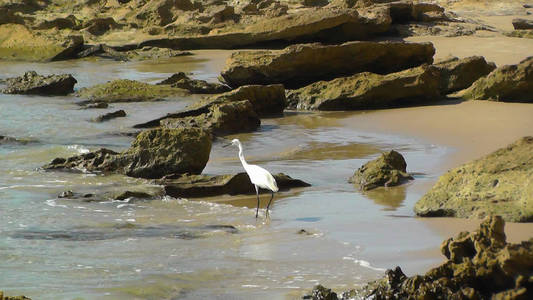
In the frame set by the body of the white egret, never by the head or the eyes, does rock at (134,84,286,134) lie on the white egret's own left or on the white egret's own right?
on the white egret's own right

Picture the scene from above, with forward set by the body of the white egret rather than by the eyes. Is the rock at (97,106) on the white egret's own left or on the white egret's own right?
on the white egret's own right

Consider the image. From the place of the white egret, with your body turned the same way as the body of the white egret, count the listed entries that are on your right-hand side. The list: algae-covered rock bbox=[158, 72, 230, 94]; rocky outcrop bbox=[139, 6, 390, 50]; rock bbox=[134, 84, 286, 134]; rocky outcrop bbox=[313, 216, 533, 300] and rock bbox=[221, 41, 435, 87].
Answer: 4

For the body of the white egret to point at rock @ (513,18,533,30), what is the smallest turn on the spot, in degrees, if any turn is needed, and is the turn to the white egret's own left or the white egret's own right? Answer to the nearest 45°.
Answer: approximately 135° to the white egret's own right

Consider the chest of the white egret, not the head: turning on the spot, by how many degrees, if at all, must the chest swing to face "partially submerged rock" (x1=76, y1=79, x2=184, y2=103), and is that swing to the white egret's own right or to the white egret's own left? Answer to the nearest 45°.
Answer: approximately 90° to the white egret's own right

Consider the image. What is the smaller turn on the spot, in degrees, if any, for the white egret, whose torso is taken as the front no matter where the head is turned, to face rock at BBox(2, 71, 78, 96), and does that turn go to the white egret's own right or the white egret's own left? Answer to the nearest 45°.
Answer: approximately 45° to the white egret's own right

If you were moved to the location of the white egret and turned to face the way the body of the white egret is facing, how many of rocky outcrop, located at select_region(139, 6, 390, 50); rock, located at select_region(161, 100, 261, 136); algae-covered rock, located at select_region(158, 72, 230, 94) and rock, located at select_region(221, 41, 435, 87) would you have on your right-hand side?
4

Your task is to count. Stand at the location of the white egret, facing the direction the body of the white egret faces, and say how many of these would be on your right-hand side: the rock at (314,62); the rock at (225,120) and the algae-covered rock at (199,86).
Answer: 3

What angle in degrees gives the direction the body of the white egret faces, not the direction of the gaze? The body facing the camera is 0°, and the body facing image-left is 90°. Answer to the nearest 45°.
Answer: approximately 90°

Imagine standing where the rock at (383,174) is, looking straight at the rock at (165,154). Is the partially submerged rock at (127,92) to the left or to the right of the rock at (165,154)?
right

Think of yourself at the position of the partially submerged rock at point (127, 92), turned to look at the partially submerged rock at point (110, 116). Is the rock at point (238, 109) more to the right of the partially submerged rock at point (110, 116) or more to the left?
left

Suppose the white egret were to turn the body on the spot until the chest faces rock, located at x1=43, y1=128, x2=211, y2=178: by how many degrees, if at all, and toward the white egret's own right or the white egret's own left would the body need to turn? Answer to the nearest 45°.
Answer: approximately 45° to the white egret's own right
